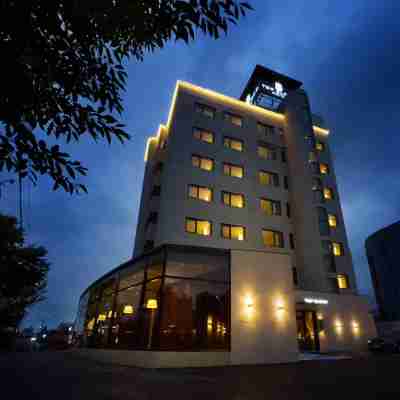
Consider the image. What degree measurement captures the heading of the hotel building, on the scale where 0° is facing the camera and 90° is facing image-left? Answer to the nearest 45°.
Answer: approximately 315°

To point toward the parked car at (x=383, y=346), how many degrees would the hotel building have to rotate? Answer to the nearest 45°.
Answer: approximately 45° to its left
